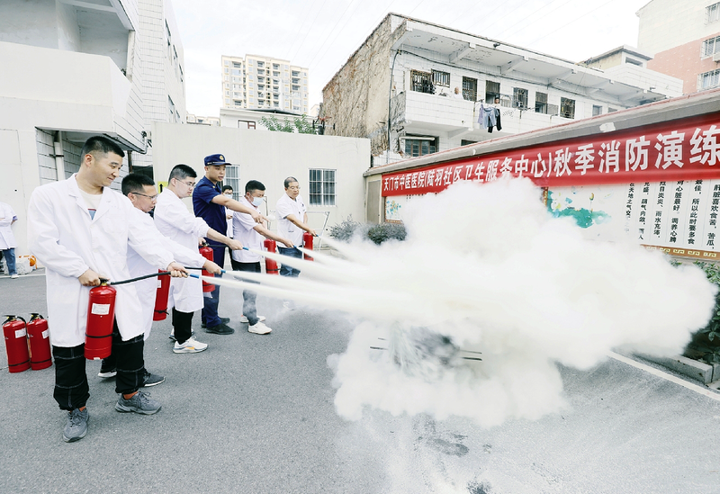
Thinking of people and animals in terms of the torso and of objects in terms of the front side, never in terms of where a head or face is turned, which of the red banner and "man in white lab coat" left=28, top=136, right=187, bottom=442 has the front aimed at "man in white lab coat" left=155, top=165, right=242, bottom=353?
the red banner

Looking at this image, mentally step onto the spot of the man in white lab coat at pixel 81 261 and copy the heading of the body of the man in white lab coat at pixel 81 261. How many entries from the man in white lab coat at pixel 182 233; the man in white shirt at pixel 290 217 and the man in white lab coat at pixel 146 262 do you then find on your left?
3

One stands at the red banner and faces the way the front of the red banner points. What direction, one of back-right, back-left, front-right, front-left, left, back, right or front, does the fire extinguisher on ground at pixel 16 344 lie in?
front

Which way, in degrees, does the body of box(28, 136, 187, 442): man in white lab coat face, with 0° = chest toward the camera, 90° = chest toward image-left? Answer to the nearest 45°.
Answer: approximately 315°

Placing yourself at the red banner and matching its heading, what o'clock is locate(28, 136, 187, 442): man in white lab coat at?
The man in white lab coat is roughly at 12 o'clock from the red banner.

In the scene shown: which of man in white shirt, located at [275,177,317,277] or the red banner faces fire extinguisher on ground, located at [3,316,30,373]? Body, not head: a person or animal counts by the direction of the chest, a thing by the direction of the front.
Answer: the red banner

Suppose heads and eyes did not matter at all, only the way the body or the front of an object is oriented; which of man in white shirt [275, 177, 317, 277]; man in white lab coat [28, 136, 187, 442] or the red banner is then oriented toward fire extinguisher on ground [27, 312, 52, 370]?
the red banner

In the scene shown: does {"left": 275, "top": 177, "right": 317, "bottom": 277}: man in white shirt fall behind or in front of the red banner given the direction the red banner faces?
in front

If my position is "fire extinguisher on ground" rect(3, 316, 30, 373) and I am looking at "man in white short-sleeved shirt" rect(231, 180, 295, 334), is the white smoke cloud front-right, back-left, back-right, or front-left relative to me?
front-right

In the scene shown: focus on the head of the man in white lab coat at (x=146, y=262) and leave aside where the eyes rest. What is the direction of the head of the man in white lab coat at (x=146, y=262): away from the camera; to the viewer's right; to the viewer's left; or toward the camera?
to the viewer's right

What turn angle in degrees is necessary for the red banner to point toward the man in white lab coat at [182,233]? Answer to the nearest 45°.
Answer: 0° — it already faces them

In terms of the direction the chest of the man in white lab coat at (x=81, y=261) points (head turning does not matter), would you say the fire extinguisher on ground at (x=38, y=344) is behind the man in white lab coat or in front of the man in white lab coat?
behind

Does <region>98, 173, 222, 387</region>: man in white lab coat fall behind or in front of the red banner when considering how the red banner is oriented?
in front

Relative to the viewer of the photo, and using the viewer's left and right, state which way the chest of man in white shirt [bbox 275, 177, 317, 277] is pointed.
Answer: facing the viewer and to the right of the viewer

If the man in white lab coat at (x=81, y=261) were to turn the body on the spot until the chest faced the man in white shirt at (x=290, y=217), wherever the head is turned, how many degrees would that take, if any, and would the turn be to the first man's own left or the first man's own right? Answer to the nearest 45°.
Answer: approximately 90° to the first man's own left

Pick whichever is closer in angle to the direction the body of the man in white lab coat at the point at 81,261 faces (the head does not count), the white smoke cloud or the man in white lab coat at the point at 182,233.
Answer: the white smoke cloud

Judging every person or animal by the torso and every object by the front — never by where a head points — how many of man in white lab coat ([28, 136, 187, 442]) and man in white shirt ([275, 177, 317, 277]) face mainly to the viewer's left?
0

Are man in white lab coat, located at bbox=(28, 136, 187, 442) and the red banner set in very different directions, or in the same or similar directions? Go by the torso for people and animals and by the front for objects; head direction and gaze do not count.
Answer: very different directions

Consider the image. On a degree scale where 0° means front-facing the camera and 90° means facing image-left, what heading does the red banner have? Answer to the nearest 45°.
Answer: approximately 45°

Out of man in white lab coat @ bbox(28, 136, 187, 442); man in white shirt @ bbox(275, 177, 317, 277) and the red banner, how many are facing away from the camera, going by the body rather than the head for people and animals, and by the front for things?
0
